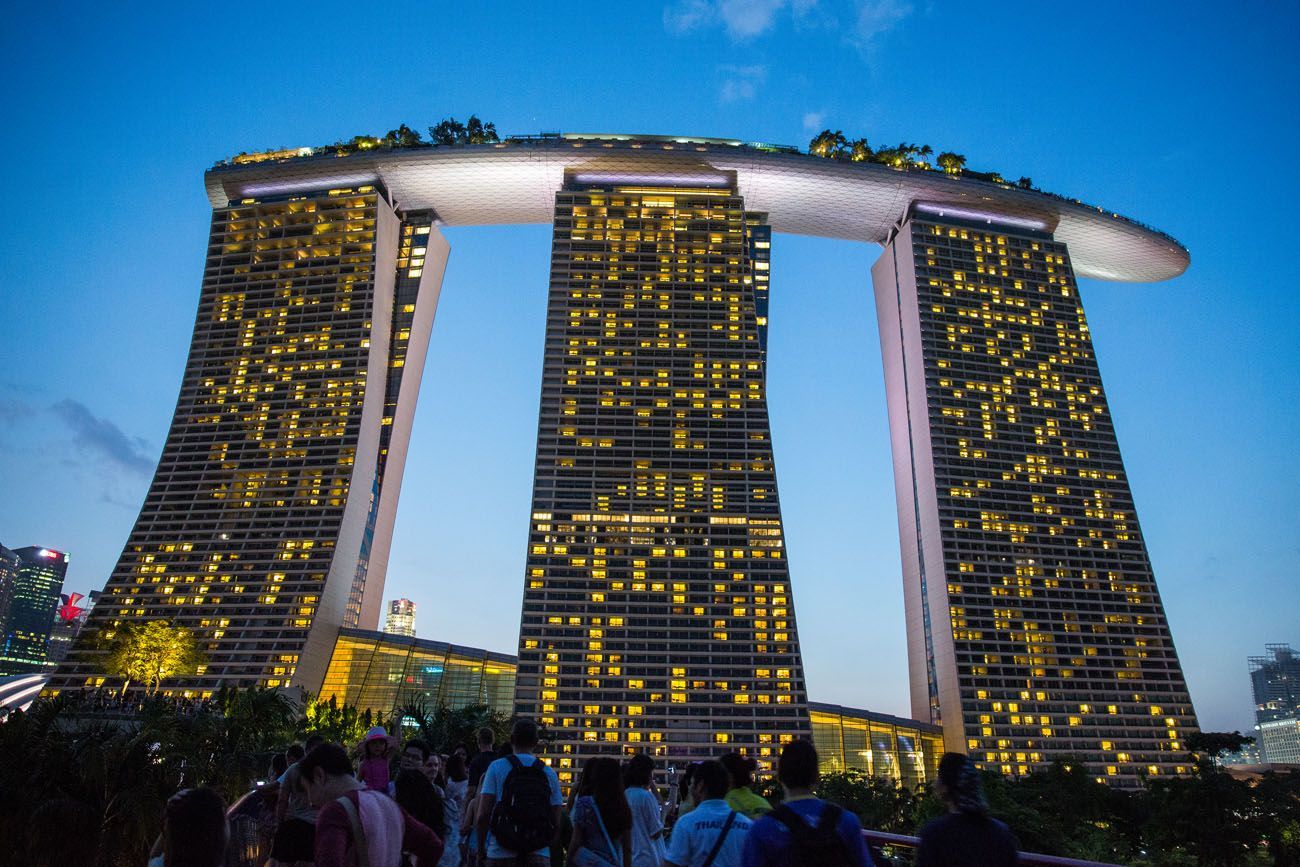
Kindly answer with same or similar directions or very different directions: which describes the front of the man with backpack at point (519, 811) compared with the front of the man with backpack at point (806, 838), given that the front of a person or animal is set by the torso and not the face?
same or similar directions

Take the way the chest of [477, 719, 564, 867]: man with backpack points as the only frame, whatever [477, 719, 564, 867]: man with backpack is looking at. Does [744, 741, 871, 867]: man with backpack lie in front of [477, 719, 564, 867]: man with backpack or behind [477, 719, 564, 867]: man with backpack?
behind

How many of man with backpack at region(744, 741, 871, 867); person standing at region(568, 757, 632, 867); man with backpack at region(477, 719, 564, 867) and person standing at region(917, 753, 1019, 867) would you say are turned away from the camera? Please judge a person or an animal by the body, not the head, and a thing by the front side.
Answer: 4

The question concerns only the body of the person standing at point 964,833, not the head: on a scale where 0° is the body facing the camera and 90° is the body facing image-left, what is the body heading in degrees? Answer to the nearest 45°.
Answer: approximately 180°

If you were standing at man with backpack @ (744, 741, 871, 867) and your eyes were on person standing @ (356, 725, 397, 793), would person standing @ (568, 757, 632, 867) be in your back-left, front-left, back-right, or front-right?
front-right

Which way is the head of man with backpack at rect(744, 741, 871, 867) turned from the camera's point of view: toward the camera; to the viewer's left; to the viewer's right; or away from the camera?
away from the camera

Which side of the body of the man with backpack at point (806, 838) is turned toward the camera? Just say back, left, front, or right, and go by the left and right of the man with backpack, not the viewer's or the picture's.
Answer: back

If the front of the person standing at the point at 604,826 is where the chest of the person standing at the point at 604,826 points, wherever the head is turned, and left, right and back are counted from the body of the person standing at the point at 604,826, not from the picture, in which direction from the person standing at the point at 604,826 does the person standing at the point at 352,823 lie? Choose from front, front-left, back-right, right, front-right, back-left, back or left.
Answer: back-left

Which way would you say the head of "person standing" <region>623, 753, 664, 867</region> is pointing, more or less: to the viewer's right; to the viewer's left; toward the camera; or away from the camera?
away from the camera

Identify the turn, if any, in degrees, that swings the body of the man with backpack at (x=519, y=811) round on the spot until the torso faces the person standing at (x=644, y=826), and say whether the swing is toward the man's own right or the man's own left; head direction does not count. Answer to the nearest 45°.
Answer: approximately 45° to the man's own right

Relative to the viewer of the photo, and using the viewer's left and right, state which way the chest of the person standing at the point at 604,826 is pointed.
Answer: facing away from the viewer

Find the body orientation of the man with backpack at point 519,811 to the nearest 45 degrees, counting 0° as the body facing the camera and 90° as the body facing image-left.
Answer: approximately 180°

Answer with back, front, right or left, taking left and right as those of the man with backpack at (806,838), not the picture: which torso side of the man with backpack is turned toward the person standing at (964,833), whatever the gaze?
right

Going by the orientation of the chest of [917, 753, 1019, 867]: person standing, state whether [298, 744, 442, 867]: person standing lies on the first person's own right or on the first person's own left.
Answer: on the first person's own left

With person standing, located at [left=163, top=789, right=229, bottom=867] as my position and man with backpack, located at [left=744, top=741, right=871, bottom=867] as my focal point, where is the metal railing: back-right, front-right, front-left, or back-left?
front-left

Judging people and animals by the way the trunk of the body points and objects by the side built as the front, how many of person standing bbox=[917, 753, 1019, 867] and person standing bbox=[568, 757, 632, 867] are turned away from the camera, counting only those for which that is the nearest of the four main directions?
2

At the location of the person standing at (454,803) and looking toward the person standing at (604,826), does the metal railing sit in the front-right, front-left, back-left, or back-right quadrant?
front-left
